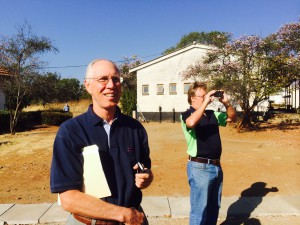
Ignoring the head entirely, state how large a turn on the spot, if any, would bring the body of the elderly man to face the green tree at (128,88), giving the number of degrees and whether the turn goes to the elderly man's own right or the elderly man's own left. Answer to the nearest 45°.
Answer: approximately 135° to the elderly man's own left

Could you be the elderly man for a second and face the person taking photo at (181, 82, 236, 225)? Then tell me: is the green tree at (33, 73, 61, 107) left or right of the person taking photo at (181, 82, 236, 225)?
left

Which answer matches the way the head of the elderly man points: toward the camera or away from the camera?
toward the camera

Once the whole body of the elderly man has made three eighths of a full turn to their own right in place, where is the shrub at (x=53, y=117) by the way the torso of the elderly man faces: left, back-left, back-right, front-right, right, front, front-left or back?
right

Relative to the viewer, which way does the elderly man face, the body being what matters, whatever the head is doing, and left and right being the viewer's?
facing the viewer and to the right of the viewer

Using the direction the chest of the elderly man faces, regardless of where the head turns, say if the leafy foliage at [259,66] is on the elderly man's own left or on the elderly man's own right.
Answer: on the elderly man's own left
